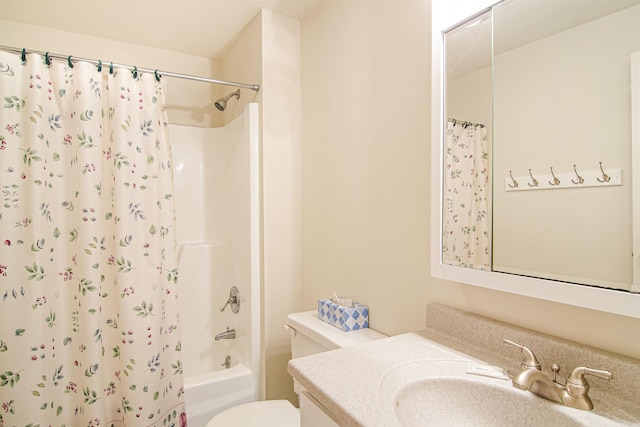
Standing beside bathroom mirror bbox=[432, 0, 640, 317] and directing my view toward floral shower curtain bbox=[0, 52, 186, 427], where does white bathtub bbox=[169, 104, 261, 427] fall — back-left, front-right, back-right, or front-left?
front-right

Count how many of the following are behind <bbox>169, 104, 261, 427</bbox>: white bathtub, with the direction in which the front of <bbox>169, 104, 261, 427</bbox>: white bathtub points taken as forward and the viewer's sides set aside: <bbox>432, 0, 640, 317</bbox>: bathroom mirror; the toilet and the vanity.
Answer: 0

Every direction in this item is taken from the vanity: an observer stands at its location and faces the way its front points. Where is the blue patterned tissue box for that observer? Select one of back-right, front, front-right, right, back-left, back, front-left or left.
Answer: right

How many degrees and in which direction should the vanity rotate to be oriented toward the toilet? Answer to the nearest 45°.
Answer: approximately 90° to its right

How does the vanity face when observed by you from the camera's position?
facing the viewer and to the left of the viewer

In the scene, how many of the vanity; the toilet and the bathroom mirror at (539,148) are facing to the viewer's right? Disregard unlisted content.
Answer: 0

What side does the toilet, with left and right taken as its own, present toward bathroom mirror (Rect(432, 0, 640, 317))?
left

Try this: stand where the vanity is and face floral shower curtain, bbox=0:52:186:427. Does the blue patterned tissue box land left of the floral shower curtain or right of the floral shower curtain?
right

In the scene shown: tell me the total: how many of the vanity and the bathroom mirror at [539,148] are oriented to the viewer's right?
0

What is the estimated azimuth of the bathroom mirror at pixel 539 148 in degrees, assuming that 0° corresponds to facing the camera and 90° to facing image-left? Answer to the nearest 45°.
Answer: approximately 45°

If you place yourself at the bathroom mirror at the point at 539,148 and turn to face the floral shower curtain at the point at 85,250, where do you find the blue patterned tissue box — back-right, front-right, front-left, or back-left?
front-right

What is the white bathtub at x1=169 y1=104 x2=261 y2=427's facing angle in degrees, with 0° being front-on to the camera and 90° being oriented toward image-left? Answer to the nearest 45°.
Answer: approximately 315°

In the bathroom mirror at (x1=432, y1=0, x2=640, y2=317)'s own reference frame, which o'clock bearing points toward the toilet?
The toilet is roughly at 2 o'clock from the bathroom mirror.

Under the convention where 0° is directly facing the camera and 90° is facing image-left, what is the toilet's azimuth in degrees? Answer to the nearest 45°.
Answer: approximately 45°

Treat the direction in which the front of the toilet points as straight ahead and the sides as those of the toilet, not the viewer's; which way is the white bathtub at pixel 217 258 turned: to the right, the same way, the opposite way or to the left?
to the left

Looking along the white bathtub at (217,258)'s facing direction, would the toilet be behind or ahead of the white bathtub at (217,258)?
ahead

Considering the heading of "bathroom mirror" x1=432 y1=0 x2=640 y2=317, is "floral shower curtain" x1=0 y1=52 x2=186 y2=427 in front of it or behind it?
in front
